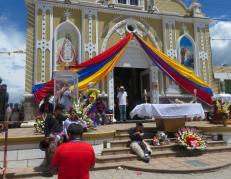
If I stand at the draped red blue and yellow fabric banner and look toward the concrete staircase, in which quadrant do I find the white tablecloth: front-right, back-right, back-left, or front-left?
front-left

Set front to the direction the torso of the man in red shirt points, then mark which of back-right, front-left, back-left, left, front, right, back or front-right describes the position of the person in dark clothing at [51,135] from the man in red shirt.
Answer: front

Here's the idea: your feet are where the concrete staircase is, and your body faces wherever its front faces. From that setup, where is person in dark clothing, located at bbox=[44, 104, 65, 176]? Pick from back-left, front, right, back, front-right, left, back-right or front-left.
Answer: front-right

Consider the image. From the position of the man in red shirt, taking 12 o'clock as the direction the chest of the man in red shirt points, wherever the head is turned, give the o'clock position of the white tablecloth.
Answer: The white tablecloth is roughly at 1 o'clock from the man in red shirt.

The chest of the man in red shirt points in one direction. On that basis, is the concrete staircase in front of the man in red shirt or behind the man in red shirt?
in front

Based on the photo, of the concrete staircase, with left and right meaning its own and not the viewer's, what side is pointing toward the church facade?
back

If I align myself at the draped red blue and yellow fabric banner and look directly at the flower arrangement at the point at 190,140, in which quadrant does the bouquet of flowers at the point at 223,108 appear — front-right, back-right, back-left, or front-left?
front-left

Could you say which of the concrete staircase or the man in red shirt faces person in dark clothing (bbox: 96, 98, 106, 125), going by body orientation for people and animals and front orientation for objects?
the man in red shirt

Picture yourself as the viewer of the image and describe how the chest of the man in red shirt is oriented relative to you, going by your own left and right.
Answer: facing away from the viewer

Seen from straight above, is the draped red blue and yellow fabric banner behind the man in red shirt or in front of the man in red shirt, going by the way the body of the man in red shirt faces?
in front

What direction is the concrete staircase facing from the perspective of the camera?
toward the camera

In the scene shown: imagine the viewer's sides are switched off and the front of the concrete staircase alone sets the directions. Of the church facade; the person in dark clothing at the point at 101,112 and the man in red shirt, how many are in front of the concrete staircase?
1

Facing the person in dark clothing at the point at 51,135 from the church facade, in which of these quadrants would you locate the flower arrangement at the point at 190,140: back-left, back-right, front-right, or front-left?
front-left

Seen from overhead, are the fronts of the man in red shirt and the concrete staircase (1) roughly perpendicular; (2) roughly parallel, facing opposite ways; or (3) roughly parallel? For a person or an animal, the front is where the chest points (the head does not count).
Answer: roughly parallel, facing opposite ways

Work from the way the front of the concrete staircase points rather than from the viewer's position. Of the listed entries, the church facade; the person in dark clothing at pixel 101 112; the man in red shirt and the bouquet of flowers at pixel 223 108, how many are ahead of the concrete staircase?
1

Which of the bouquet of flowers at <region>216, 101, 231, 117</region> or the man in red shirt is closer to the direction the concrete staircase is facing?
the man in red shirt

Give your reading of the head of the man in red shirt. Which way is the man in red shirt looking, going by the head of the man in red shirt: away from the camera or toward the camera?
away from the camera
